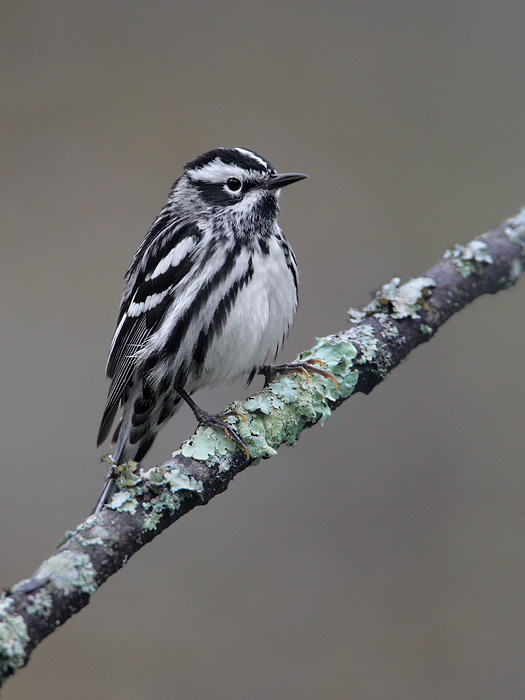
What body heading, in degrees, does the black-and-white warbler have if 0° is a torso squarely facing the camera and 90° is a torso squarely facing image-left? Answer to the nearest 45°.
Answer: approximately 315°
